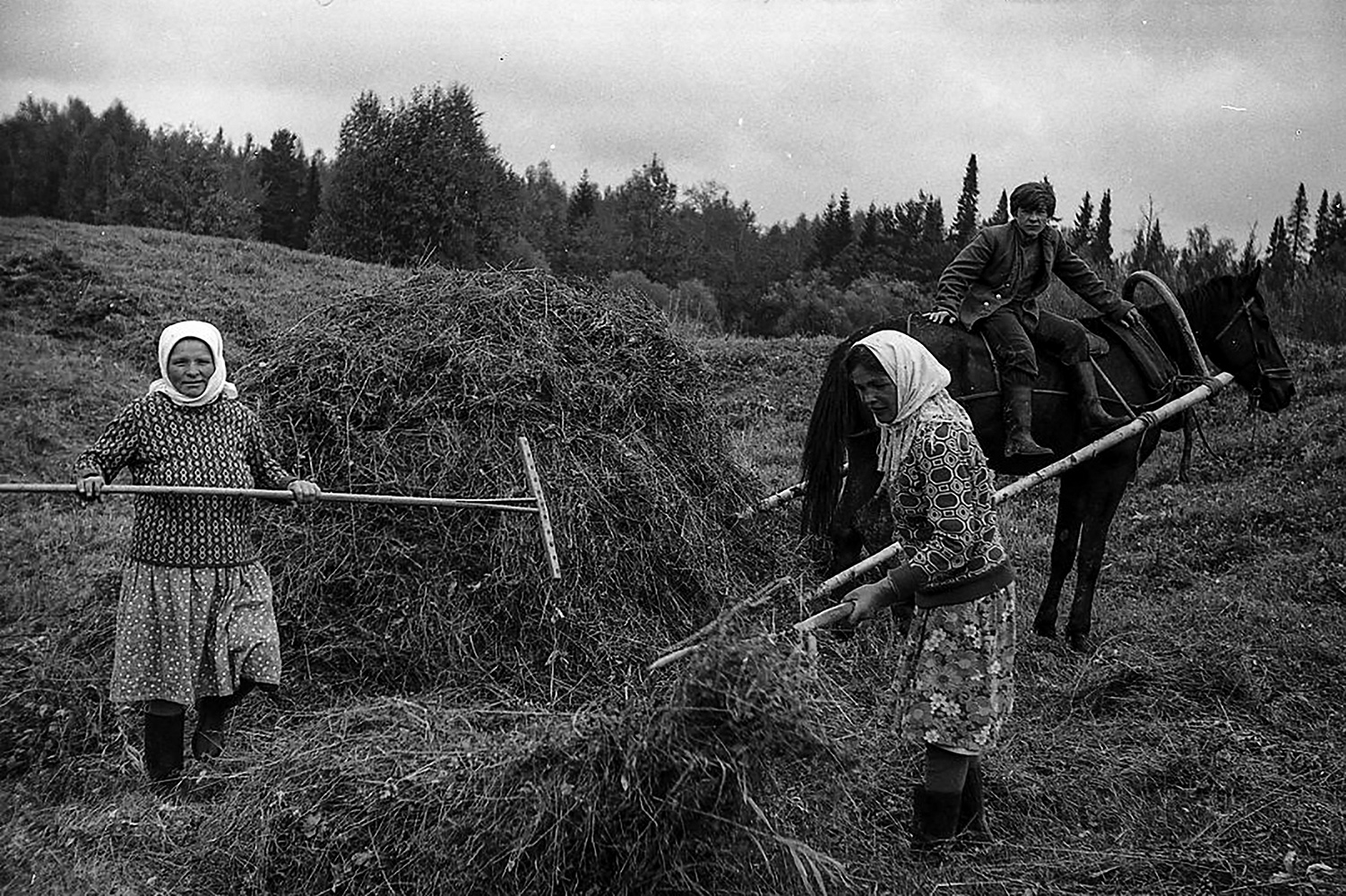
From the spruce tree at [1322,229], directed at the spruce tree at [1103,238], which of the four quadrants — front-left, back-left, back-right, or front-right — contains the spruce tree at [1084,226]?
front-right

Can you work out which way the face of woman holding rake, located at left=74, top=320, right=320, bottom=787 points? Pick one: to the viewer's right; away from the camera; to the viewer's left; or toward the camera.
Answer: toward the camera

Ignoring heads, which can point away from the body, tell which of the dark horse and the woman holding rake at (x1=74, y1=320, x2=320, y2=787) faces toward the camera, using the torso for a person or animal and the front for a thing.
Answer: the woman holding rake

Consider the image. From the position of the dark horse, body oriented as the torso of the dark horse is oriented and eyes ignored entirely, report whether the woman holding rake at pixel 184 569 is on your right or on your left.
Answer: on your right

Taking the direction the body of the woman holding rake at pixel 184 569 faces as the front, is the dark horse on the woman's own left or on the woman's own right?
on the woman's own left

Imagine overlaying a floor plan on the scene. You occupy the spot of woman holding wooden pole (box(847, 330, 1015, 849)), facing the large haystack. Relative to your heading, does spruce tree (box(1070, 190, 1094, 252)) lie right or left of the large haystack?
right

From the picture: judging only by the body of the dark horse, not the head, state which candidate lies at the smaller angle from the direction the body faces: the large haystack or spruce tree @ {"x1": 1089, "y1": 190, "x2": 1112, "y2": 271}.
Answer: the spruce tree

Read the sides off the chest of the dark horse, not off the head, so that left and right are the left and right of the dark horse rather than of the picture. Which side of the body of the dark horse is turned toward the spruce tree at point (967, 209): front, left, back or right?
left

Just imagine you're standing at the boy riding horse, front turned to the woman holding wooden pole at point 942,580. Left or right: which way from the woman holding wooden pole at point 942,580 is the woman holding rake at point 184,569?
right

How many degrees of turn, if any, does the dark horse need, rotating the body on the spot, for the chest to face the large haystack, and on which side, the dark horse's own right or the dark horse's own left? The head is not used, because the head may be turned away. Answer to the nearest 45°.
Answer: approximately 135° to the dark horse's own right

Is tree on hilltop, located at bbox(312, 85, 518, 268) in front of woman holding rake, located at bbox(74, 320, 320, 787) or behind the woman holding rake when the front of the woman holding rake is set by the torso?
behind

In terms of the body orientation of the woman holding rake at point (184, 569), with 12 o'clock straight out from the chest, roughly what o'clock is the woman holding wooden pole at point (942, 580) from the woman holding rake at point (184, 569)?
the woman holding wooden pole at point (942, 580) is roughly at 10 o'clock from the woman holding rake at point (184, 569).

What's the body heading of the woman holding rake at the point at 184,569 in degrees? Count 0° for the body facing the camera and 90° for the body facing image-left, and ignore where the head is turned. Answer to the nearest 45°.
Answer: approximately 0°

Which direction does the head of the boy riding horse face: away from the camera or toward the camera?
toward the camera

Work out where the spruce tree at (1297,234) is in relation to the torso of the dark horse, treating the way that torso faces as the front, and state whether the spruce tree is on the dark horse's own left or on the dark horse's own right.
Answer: on the dark horse's own left

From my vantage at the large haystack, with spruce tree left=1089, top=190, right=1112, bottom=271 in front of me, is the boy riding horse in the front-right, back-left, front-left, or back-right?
front-right

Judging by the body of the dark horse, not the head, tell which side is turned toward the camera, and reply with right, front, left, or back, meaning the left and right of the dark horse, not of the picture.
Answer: right

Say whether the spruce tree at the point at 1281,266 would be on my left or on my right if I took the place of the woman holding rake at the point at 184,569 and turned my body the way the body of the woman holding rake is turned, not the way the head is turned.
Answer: on my left
